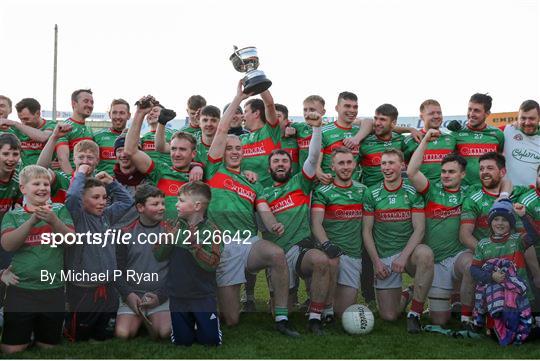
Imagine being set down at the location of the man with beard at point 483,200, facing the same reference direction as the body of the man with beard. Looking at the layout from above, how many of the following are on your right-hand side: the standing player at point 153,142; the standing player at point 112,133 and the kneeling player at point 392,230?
3

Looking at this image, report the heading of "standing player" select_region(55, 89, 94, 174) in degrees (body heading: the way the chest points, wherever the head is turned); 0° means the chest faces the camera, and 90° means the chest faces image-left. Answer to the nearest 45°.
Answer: approximately 315°

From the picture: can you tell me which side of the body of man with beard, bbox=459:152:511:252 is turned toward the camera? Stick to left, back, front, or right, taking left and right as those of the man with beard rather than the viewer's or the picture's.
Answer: front

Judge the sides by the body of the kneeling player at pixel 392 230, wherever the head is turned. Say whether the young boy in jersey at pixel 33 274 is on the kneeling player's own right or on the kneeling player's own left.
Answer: on the kneeling player's own right

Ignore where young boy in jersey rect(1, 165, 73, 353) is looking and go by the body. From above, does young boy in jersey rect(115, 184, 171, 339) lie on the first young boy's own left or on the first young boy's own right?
on the first young boy's own left

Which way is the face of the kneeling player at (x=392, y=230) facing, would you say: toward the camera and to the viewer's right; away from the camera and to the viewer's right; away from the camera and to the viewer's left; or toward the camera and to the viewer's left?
toward the camera and to the viewer's left

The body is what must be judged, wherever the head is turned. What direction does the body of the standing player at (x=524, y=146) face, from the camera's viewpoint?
toward the camera

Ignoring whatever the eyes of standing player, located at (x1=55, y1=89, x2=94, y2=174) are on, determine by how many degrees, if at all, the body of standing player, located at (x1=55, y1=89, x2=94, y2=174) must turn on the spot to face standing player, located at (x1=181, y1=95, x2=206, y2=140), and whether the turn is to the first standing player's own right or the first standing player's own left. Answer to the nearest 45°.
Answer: approximately 45° to the first standing player's own left

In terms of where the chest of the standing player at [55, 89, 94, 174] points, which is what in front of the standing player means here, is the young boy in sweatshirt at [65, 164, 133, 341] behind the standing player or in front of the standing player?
in front

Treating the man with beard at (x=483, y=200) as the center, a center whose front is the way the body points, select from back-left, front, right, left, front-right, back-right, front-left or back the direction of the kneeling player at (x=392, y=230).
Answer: right

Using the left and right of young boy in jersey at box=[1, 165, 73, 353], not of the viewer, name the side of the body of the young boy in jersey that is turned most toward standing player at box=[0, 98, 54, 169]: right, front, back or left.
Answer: back

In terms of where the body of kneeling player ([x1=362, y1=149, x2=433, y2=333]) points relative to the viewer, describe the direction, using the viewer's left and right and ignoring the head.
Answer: facing the viewer

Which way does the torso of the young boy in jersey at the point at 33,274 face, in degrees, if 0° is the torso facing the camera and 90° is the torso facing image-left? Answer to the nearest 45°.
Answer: approximately 0°

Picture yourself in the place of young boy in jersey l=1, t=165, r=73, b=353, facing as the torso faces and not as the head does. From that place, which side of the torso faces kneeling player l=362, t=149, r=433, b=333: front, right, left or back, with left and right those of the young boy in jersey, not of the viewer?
left
